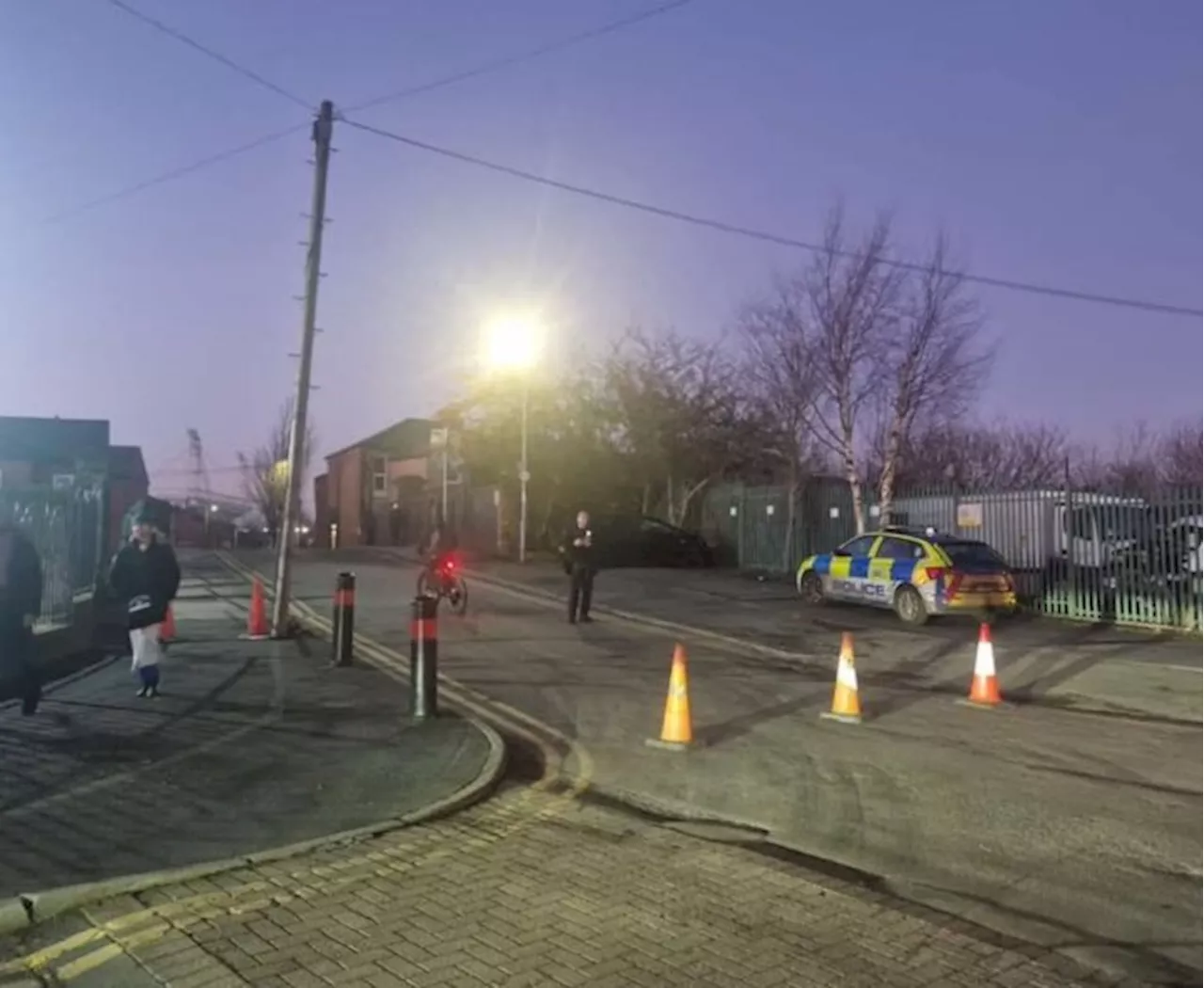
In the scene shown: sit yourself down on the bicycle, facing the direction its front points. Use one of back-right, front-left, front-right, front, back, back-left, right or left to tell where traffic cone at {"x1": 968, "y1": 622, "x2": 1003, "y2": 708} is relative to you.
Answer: back

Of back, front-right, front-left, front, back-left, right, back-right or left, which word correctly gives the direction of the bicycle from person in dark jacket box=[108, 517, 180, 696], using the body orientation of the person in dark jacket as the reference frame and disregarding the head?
back-left

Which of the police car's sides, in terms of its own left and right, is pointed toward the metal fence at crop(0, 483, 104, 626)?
left

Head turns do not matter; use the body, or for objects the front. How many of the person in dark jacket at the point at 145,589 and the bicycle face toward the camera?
1

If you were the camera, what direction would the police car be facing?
facing away from the viewer and to the left of the viewer

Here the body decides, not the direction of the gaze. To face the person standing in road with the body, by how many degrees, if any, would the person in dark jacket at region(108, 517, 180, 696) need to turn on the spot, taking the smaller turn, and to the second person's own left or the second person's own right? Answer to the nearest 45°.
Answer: approximately 135° to the second person's own left

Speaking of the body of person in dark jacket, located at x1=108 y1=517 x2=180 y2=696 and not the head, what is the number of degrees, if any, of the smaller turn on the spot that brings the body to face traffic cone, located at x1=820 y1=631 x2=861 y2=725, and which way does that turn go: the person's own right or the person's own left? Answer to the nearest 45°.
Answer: approximately 45° to the person's own left

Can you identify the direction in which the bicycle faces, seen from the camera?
facing away from the viewer and to the left of the viewer

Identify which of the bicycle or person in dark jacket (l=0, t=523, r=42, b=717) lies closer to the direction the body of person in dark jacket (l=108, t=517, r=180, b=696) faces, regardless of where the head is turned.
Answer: the person in dark jacket
